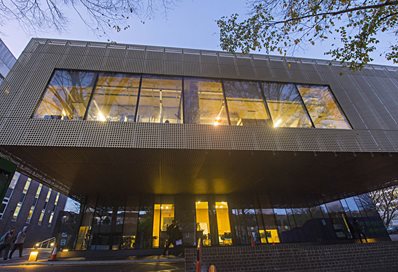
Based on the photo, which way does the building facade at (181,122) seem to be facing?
toward the camera

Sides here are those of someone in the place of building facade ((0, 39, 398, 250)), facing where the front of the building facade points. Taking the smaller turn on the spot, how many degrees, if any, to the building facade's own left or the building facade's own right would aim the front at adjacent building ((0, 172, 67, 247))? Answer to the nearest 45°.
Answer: approximately 135° to the building facade's own right

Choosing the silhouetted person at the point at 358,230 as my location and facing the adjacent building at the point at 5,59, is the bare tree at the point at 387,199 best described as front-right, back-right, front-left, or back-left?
back-right

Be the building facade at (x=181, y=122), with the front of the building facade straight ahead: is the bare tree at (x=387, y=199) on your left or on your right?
on your left

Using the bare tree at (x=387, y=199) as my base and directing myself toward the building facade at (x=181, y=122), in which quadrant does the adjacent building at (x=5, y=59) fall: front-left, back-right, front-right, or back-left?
front-right

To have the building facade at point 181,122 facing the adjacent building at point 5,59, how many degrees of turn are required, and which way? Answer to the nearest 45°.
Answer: approximately 90° to its right
